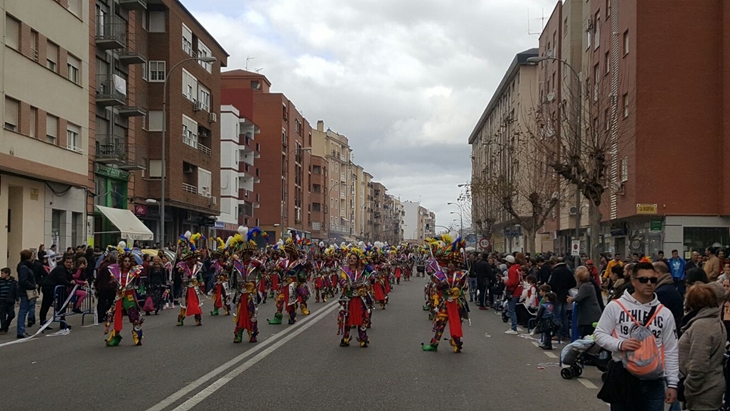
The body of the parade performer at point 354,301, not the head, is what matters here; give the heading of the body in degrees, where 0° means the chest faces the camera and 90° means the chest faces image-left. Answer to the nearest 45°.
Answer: approximately 0°

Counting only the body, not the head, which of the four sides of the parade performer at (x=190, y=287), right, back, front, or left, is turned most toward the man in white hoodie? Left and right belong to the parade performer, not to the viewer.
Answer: front

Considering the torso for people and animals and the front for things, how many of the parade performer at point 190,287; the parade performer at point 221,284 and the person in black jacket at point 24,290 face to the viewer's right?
1

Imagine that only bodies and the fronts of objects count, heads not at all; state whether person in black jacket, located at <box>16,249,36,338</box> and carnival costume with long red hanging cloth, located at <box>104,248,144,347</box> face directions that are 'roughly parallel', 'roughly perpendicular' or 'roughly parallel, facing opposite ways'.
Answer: roughly perpendicular

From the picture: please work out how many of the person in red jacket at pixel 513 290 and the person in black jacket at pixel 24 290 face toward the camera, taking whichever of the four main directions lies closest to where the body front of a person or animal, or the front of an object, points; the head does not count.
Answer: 0

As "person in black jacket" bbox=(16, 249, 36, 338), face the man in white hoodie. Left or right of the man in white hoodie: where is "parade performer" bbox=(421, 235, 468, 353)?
left

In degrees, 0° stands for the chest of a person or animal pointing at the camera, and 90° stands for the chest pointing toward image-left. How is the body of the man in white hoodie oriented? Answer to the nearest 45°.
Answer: approximately 0°

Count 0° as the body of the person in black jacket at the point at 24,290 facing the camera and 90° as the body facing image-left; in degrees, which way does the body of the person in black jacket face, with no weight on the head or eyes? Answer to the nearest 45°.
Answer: approximately 270°

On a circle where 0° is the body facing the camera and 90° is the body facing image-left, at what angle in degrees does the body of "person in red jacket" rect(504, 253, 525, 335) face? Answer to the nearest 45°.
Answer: approximately 90°

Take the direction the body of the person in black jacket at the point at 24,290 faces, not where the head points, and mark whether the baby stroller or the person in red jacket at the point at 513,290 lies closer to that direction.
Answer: the person in red jacket
